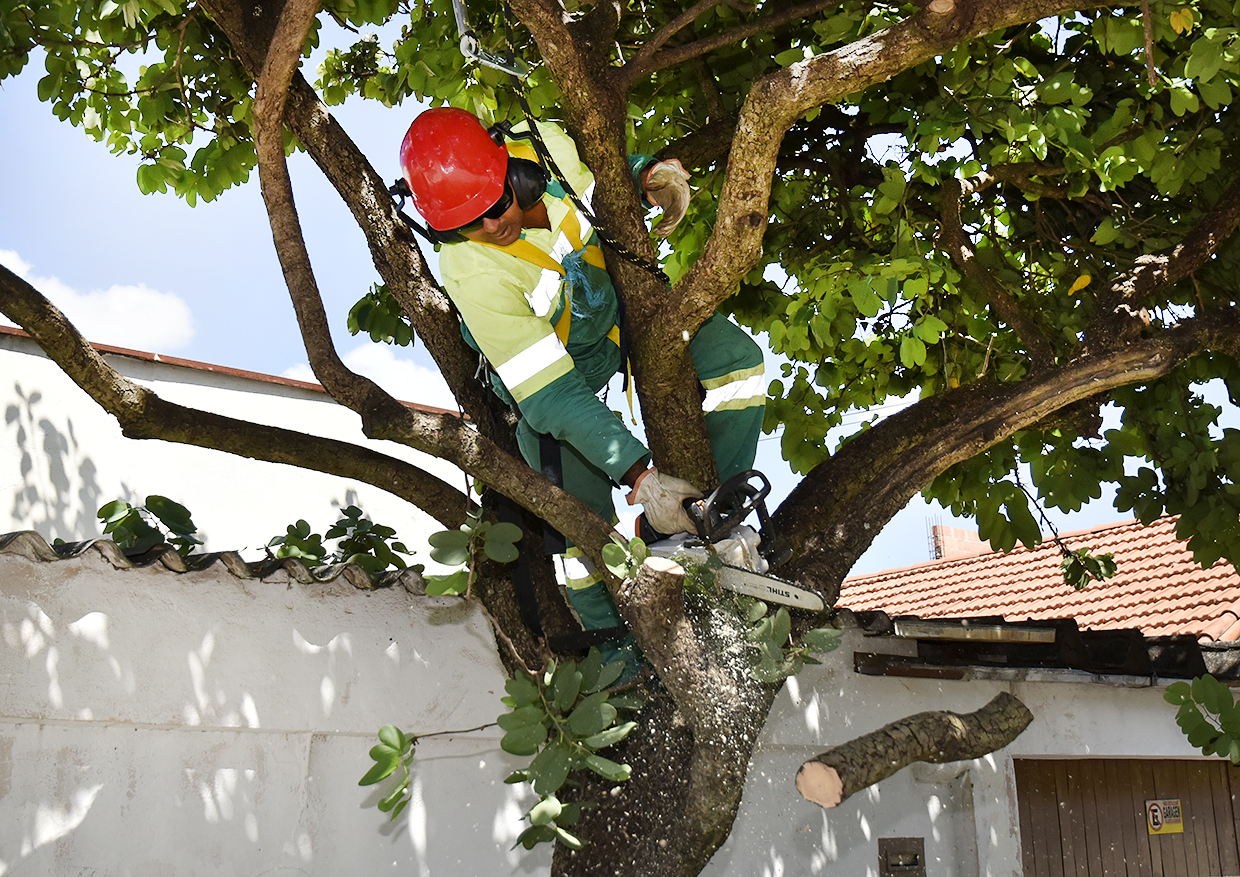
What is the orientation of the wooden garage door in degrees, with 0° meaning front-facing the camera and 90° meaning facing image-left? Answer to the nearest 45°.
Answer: approximately 0°

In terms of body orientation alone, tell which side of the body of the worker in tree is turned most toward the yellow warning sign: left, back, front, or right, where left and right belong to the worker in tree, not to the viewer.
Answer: left

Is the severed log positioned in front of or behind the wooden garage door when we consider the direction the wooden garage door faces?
in front

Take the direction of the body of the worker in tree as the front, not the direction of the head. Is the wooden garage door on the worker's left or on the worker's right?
on the worker's left

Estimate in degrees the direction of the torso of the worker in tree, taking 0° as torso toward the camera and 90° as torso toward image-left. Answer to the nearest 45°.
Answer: approximately 315°
